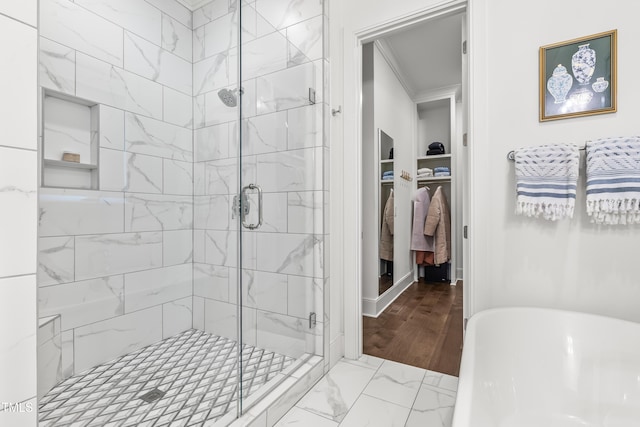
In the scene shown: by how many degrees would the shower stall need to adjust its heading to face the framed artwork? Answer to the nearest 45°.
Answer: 0° — it already faces it

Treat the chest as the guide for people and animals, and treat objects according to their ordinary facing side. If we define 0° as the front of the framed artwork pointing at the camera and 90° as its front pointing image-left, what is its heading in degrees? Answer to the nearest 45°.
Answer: approximately 45°

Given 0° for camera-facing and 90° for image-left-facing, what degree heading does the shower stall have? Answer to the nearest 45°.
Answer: approximately 315°

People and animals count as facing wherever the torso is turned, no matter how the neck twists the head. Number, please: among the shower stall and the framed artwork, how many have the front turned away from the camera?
0

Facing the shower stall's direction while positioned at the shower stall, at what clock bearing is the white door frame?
The white door frame is roughly at 11 o'clock from the shower stall.

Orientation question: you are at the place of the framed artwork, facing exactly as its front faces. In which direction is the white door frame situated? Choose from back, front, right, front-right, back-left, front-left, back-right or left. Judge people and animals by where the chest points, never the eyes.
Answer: front-right
